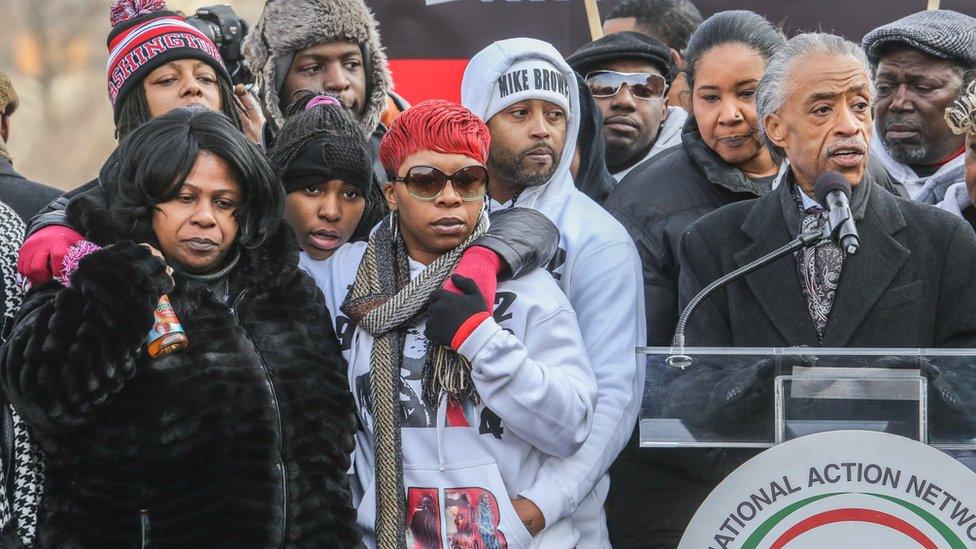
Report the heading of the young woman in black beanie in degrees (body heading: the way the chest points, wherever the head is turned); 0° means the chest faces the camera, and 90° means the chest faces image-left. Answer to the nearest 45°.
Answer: approximately 0°

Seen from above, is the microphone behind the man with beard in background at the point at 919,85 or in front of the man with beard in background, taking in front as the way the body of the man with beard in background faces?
in front

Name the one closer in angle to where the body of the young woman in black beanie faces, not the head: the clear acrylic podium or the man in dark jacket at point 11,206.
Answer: the clear acrylic podium

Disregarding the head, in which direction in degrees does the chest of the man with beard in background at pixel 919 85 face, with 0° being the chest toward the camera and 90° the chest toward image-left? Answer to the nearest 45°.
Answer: approximately 45°

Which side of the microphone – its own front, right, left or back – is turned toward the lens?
back

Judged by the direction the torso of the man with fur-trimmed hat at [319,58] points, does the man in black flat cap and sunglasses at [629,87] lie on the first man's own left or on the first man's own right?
on the first man's own left

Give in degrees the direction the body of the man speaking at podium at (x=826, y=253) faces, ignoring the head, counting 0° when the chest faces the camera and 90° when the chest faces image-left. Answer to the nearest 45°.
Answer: approximately 0°
